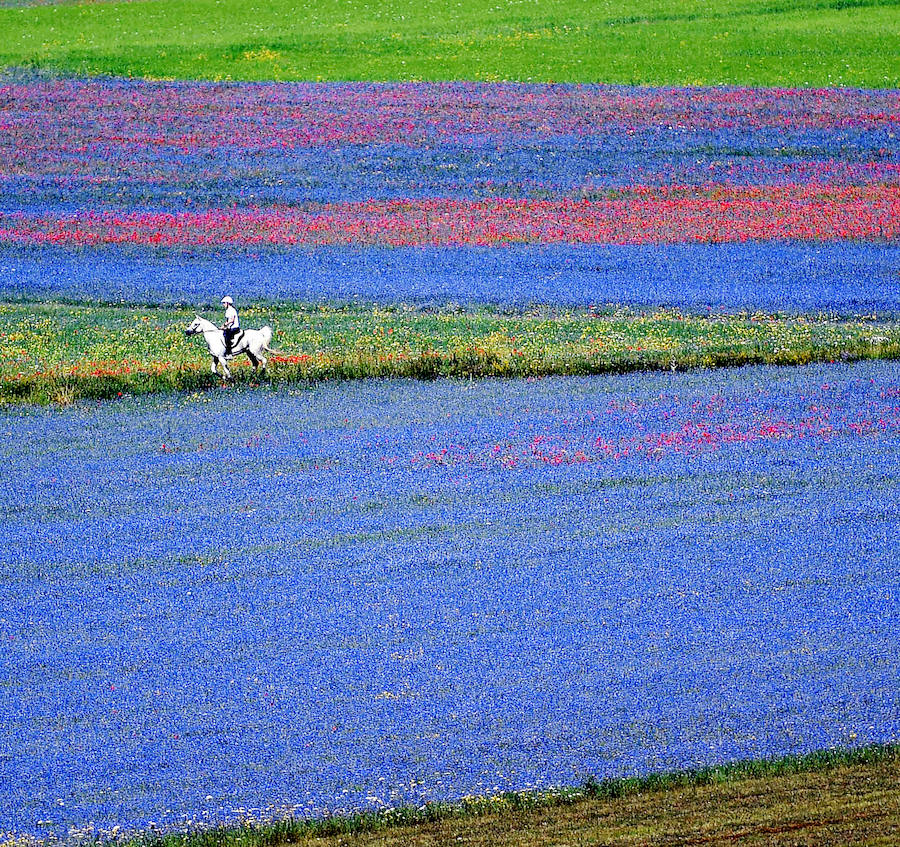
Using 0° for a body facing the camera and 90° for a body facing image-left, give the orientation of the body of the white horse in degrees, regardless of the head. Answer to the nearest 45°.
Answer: approximately 90°

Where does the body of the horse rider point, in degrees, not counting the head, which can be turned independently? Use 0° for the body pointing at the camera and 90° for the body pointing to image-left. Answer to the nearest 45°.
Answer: approximately 90°
